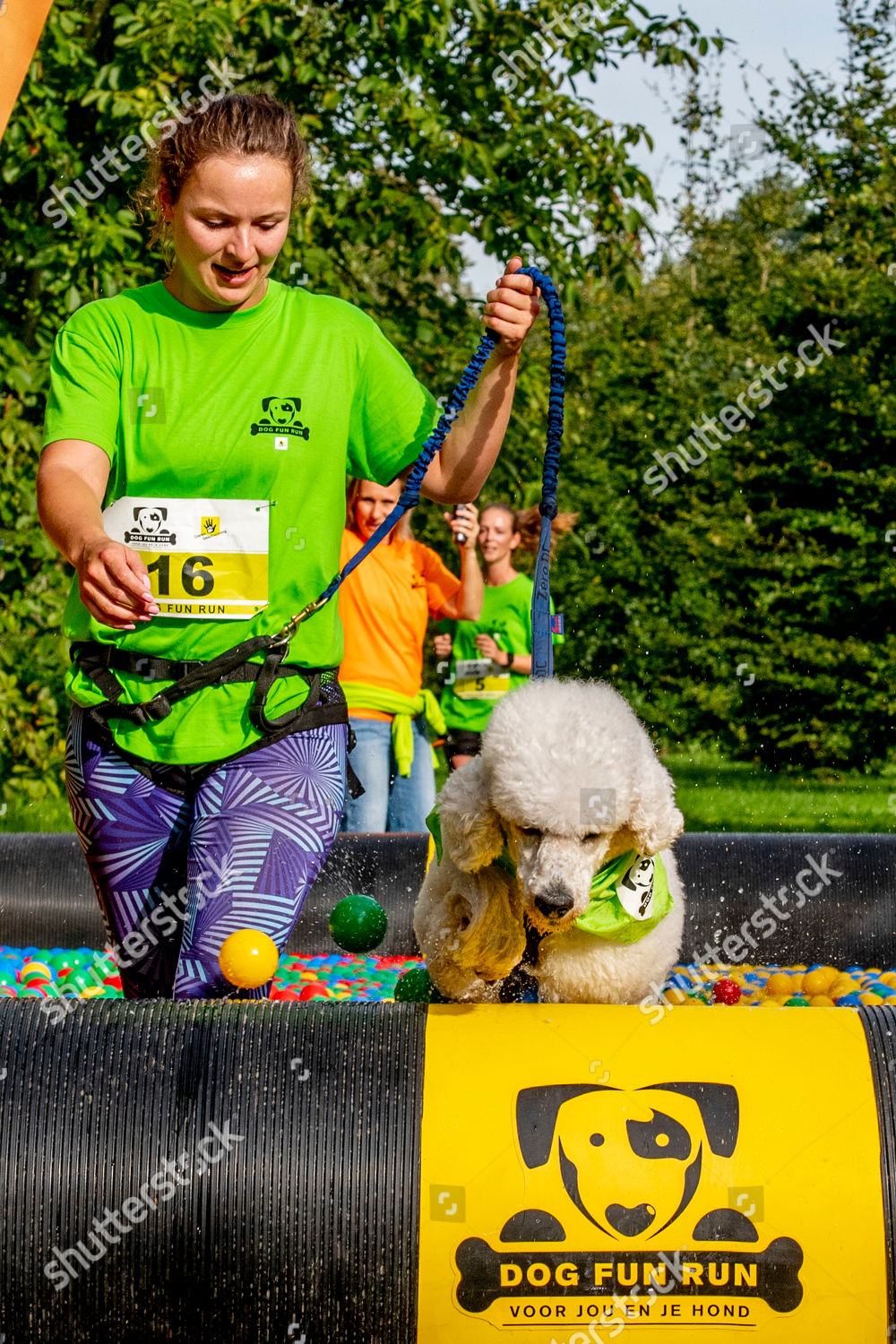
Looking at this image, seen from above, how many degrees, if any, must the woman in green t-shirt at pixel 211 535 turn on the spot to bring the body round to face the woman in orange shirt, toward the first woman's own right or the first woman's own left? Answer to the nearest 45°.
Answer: approximately 180°

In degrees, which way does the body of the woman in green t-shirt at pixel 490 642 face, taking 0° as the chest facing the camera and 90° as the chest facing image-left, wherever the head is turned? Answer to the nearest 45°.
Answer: approximately 45°

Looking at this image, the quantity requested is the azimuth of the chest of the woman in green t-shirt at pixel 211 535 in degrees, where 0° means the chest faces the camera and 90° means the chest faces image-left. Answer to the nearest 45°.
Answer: approximately 0°

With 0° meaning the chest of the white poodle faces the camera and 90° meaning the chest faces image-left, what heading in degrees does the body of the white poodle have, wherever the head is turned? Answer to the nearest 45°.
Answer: approximately 0°

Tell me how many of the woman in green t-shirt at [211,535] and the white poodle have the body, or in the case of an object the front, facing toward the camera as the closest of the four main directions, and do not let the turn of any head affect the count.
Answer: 2
